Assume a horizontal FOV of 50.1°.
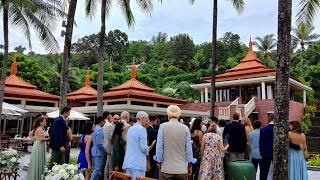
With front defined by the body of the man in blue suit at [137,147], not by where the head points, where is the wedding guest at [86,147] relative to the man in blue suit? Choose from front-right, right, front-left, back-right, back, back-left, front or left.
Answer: left

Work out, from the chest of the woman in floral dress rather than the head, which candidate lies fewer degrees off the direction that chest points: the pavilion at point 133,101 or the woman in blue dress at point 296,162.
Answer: the pavilion

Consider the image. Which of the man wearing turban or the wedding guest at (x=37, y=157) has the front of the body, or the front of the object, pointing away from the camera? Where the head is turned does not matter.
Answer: the man wearing turban

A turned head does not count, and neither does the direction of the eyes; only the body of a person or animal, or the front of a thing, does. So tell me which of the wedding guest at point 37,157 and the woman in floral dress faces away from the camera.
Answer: the woman in floral dress

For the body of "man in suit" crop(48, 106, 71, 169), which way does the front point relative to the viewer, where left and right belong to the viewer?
facing to the right of the viewer

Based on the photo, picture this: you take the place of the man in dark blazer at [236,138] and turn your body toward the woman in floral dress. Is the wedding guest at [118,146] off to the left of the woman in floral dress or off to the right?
right

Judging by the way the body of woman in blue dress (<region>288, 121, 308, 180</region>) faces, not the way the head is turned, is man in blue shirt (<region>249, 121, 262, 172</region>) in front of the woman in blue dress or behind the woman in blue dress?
in front

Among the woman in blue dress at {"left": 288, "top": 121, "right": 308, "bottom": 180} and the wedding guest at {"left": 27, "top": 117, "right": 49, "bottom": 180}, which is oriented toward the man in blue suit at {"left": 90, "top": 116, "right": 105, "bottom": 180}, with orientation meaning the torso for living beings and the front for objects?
the wedding guest

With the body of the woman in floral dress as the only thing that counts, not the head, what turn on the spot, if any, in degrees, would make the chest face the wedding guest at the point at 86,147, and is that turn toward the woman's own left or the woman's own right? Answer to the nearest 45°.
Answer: approximately 90° to the woman's own left

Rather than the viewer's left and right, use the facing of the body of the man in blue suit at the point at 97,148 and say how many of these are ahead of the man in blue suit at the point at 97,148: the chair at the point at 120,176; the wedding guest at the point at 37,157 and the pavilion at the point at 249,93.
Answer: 1

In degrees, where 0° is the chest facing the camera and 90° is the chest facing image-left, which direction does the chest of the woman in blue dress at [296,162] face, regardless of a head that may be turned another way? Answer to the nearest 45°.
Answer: approximately 180°

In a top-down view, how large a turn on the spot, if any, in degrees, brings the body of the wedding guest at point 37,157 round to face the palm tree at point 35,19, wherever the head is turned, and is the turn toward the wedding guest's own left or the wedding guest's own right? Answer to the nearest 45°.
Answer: approximately 90° to the wedding guest's own left

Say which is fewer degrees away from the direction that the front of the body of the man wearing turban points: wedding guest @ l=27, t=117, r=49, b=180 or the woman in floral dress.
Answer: the woman in floral dress

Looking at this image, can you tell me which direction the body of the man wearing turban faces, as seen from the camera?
away from the camera

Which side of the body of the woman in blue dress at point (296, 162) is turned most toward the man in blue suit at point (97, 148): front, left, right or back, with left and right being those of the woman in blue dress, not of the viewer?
left
